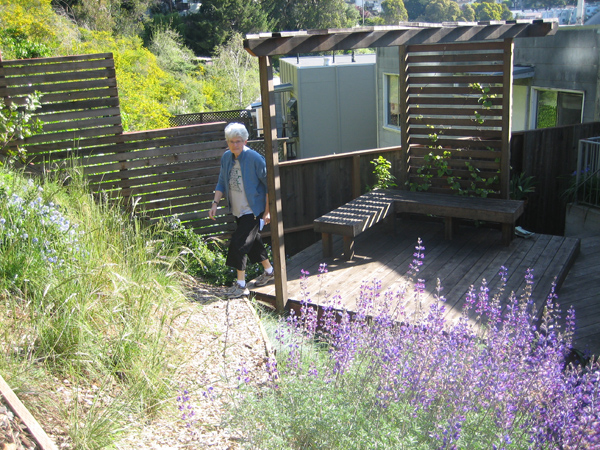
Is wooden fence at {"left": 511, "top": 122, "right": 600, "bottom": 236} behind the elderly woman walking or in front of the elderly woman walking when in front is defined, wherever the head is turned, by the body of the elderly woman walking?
behind

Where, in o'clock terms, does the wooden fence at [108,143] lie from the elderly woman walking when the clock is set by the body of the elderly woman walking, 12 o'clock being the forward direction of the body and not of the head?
The wooden fence is roughly at 3 o'clock from the elderly woman walking.

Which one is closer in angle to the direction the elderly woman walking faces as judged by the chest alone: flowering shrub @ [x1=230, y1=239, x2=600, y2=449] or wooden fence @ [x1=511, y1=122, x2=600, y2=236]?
the flowering shrub

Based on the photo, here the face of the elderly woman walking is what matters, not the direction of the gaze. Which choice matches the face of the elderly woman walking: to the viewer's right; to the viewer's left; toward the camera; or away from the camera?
toward the camera

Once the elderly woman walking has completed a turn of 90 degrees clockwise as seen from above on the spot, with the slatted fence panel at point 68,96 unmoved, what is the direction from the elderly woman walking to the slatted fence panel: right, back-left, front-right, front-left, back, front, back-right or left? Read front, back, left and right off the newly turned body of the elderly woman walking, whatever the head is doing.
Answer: front

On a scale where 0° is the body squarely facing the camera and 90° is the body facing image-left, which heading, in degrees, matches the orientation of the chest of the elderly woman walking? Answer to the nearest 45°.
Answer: approximately 45°

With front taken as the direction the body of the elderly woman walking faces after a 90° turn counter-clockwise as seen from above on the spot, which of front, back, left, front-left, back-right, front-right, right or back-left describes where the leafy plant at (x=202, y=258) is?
back

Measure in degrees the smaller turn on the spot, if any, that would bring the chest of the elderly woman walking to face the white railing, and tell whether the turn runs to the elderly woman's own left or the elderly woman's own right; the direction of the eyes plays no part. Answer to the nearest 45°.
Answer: approximately 135° to the elderly woman's own left

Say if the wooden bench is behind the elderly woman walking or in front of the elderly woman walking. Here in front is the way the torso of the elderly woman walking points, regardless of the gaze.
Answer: behind

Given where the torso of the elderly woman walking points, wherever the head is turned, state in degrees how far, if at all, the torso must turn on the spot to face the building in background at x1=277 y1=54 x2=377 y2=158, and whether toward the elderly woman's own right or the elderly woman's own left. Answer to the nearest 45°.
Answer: approximately 135° to the elderly woman's own right

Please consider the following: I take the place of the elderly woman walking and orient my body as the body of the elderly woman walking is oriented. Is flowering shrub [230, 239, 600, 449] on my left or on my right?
on my left
